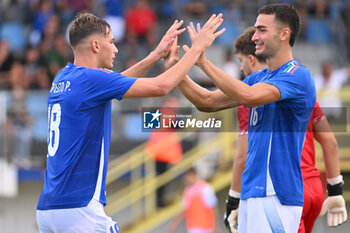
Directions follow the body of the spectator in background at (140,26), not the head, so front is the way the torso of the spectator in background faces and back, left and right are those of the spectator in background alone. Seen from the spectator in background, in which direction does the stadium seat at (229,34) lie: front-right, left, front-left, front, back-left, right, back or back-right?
left

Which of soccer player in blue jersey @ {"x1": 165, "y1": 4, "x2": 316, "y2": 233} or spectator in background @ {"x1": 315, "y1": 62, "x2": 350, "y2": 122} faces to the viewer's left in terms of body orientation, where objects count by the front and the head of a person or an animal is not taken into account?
the soccer player in blue jersey

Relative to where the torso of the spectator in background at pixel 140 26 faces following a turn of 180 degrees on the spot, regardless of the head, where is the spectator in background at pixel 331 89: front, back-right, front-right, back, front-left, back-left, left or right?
back-right

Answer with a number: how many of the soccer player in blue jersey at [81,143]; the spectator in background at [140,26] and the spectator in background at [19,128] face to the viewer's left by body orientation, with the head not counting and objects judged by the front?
0

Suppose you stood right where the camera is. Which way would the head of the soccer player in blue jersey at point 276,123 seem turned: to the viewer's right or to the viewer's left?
to the viewer's left

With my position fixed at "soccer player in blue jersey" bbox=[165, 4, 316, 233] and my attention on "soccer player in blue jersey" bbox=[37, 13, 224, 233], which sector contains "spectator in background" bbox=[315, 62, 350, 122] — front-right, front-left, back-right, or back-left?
back-right

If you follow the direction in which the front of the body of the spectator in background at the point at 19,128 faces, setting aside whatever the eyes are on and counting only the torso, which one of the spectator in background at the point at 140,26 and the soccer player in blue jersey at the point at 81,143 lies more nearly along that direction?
the soccer player in blue jersey

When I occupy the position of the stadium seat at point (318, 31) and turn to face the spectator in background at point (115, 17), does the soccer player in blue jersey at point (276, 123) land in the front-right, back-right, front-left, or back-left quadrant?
front-left

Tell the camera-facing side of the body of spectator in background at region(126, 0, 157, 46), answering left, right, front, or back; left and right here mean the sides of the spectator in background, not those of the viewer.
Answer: front

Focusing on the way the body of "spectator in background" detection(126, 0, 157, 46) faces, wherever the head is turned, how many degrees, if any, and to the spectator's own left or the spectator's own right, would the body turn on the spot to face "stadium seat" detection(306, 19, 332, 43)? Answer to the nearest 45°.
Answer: approximately 90° to the spectator's own left

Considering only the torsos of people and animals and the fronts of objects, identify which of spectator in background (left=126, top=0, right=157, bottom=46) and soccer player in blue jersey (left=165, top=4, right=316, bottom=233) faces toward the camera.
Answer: the spectator in background

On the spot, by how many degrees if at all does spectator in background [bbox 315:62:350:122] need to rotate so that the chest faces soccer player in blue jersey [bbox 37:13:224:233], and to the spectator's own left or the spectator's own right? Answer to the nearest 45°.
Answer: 0° — they already face them

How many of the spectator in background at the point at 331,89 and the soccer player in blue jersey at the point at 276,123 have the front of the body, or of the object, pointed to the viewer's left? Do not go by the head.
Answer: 1

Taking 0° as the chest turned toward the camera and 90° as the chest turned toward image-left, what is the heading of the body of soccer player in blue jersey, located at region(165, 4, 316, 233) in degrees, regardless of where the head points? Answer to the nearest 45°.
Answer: approximately 90°
